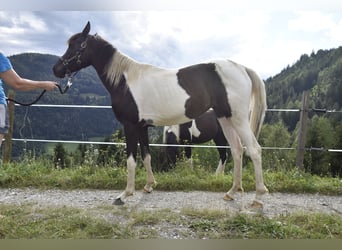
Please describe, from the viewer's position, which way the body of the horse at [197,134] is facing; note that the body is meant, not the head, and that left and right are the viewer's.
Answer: facing to the left of the viewer

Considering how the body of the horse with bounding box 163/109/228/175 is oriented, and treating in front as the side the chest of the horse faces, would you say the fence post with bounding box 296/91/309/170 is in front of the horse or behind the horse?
behind

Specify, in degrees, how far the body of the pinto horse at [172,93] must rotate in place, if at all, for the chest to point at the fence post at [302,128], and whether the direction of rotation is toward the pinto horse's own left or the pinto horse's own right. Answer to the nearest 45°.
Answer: approximately 135° to the pinto horse's own right

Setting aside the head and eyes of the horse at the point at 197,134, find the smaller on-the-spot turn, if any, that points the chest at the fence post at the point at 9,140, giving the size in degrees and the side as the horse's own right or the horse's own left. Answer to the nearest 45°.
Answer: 0° — it already faces it

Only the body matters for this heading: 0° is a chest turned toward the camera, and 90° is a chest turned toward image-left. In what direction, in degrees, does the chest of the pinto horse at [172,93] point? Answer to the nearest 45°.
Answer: approximately 90°

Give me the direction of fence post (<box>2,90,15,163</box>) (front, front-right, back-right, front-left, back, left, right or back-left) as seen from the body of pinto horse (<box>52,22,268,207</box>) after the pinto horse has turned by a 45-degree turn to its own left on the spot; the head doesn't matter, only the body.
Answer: right
